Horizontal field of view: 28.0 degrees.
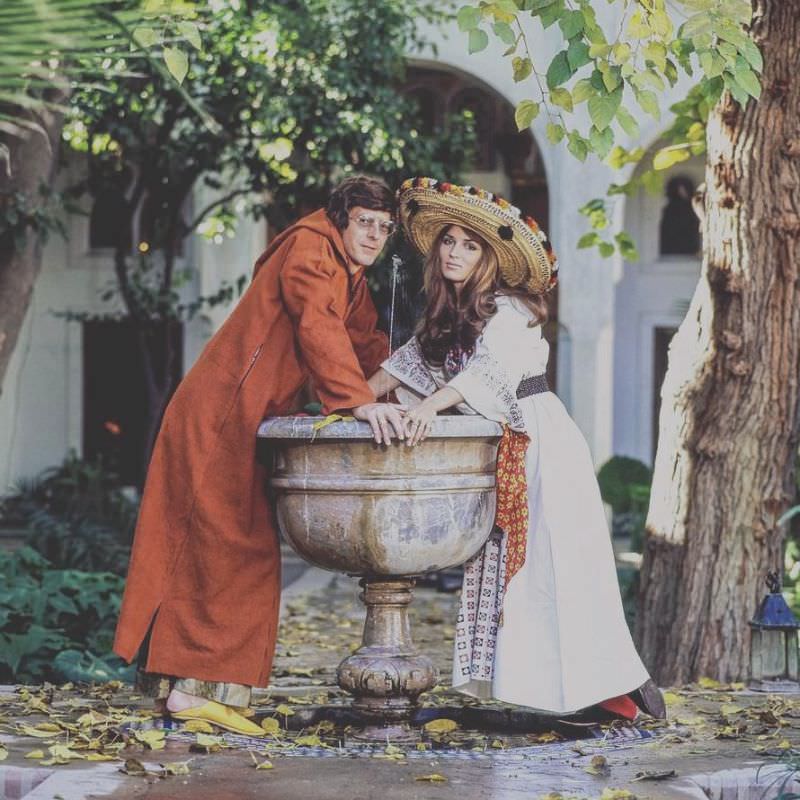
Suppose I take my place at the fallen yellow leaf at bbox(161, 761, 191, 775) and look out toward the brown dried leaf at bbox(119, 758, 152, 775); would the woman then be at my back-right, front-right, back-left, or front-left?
back-right

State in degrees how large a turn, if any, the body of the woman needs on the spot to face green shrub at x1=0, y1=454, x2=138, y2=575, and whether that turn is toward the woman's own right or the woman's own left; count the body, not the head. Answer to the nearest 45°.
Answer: approximately 45° to the woman's own right

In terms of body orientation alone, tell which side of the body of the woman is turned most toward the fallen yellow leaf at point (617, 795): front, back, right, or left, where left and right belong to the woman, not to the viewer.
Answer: left

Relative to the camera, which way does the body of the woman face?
to the viewer's left
